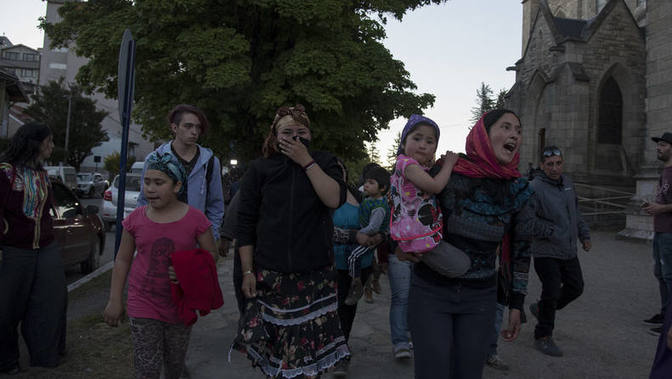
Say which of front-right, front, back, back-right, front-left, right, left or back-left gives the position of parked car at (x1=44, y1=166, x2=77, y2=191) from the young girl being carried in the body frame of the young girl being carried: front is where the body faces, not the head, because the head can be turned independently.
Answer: back

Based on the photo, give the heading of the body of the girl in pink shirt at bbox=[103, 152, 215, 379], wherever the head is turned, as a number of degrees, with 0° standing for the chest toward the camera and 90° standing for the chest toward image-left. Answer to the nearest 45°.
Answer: approximately 0°

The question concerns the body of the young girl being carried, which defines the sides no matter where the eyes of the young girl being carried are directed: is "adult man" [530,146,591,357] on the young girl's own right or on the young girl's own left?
on the young girl's own left

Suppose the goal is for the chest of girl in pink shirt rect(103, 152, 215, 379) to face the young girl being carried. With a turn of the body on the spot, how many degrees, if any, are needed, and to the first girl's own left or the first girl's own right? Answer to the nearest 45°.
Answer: approximately 45° to the first girl's own left

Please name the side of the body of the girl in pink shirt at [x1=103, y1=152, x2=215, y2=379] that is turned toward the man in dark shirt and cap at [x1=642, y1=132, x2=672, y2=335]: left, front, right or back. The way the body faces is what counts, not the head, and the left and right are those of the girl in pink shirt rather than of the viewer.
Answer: left

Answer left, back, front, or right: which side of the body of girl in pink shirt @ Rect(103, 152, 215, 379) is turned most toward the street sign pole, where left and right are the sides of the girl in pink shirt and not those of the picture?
back

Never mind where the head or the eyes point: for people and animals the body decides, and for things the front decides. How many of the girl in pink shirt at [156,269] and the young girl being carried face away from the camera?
0

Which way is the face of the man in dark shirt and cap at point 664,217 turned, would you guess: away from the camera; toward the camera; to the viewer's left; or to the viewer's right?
to the viewer's left

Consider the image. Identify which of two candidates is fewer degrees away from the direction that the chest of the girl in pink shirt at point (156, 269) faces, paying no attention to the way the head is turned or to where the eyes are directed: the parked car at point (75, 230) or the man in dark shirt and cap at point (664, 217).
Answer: the man in dark shirt and cap

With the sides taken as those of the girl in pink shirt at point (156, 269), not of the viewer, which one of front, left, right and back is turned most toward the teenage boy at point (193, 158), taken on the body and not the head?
back

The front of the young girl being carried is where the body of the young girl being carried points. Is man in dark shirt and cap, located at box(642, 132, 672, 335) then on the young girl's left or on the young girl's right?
on the young girl's left

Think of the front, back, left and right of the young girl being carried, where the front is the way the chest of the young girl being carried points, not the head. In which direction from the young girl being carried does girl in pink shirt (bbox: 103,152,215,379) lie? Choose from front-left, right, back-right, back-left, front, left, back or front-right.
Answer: back-right

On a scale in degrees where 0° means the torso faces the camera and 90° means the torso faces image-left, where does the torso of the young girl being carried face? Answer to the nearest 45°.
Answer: approximately 315°

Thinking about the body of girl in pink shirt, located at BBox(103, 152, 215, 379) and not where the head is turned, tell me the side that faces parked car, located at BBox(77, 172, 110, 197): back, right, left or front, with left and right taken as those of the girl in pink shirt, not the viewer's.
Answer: back
